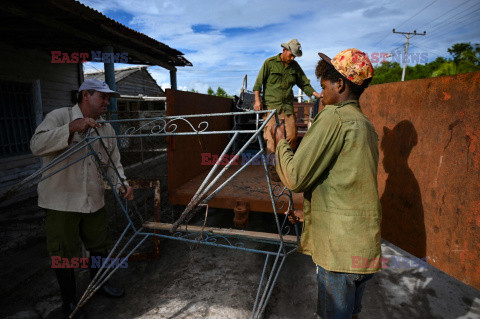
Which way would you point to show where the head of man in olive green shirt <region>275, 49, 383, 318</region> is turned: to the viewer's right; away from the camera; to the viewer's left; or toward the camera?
to the viewer's left

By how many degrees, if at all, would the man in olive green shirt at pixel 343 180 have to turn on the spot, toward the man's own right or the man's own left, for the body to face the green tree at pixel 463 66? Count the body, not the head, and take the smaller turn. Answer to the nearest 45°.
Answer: approximately 45° to the man's own right

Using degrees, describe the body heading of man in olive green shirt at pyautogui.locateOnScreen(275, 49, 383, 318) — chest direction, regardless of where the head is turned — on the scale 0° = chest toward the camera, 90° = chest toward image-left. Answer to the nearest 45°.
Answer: approximately 135°

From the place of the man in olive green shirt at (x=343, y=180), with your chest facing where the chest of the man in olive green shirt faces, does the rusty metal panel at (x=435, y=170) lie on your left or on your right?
on your right

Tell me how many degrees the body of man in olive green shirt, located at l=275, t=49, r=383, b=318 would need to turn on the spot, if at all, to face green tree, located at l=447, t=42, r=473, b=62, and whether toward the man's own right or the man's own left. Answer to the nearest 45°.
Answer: approximately 45° to the man's own right
